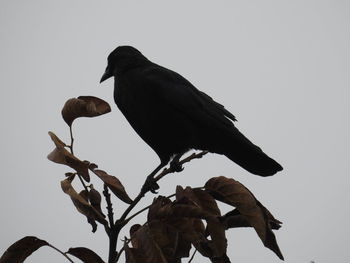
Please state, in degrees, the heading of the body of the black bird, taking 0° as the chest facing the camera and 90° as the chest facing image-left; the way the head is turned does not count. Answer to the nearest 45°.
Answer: approximately 90°
